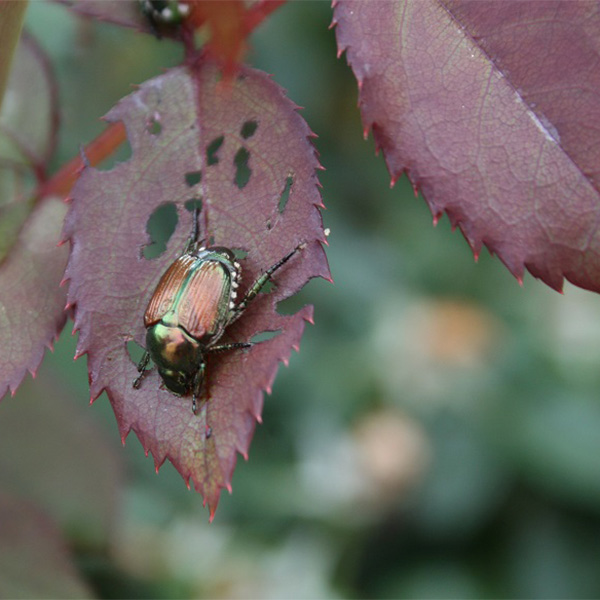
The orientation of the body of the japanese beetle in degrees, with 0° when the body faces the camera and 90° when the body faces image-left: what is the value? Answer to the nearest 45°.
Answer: approximately 0°
